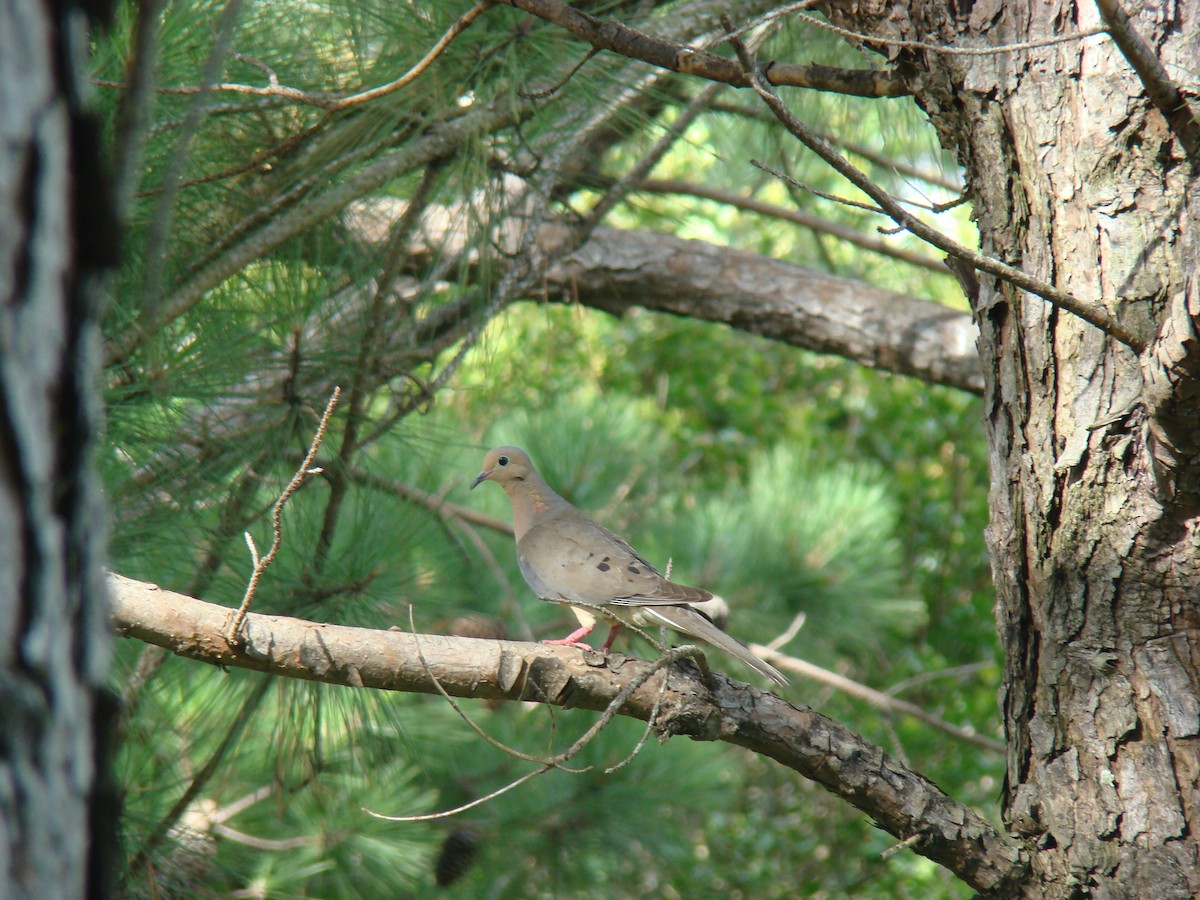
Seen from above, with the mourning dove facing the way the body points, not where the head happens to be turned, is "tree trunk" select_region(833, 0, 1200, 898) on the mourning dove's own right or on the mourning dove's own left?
on the mourning dove's own left

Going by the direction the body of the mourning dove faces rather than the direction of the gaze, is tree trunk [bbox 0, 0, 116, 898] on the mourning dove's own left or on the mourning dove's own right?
on the mourning dove's own left

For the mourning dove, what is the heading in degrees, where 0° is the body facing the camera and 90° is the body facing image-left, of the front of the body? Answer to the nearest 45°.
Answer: approximately 90°
